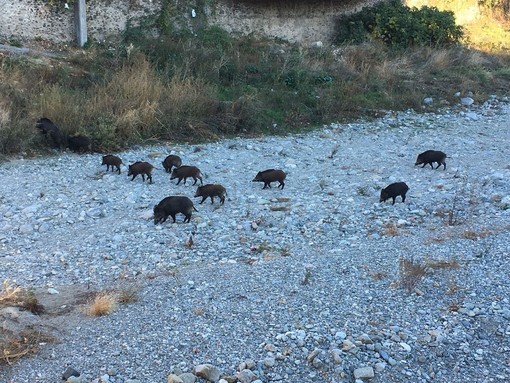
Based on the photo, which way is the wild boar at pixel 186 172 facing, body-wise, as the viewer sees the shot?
to the viewer's left

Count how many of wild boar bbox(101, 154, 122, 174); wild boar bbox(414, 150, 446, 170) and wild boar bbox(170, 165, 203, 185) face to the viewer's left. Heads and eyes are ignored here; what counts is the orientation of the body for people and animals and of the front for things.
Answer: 3

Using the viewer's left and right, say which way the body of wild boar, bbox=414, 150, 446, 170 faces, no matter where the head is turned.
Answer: facing to the left of the viewer

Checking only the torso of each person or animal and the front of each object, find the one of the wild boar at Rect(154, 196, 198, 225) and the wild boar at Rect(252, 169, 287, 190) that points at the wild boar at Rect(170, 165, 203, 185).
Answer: the wild boar at Rect(252, 169, 287, 190)

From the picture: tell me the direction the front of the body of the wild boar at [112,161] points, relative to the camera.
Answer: to the viewer's left

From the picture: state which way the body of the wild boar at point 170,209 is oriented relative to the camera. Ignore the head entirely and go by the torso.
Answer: to the viewer's left

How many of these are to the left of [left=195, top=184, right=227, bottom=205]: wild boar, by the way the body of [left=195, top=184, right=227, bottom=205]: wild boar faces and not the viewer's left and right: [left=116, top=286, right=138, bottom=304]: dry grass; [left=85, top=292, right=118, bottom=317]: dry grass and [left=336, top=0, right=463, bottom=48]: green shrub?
2

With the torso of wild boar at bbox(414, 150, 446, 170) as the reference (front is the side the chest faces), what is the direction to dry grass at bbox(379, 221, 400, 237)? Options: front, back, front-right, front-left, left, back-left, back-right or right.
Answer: left

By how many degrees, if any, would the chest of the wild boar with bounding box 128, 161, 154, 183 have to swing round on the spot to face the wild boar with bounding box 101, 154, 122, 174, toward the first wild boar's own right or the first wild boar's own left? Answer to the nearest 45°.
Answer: approximately 45° to the first wild boar's own right

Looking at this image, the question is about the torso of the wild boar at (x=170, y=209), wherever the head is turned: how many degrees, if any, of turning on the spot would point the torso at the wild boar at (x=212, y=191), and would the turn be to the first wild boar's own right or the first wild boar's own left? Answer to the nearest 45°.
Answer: approximately 135° to the first wild boar's own right

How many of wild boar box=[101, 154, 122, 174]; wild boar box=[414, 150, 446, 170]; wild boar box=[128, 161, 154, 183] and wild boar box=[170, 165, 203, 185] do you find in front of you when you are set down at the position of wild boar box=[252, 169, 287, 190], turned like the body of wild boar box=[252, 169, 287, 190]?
3

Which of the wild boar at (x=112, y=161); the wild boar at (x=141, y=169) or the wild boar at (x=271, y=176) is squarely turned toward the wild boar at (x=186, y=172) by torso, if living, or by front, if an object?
the wild boar at (x=271, y=176)

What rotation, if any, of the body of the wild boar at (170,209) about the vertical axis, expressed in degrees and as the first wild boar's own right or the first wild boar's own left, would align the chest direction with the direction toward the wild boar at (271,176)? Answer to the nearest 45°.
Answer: approximately 135° to the first wild boar's own right

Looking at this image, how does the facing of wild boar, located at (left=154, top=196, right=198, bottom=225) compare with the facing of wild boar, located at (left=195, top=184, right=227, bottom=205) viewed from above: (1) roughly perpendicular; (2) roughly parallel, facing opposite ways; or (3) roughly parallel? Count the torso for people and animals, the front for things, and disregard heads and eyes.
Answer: roughly parallel

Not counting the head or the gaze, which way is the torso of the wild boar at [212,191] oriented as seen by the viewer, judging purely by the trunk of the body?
to the viewer's left

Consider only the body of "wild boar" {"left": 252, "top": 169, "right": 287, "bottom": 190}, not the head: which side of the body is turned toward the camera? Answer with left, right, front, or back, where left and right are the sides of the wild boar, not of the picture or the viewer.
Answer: left
